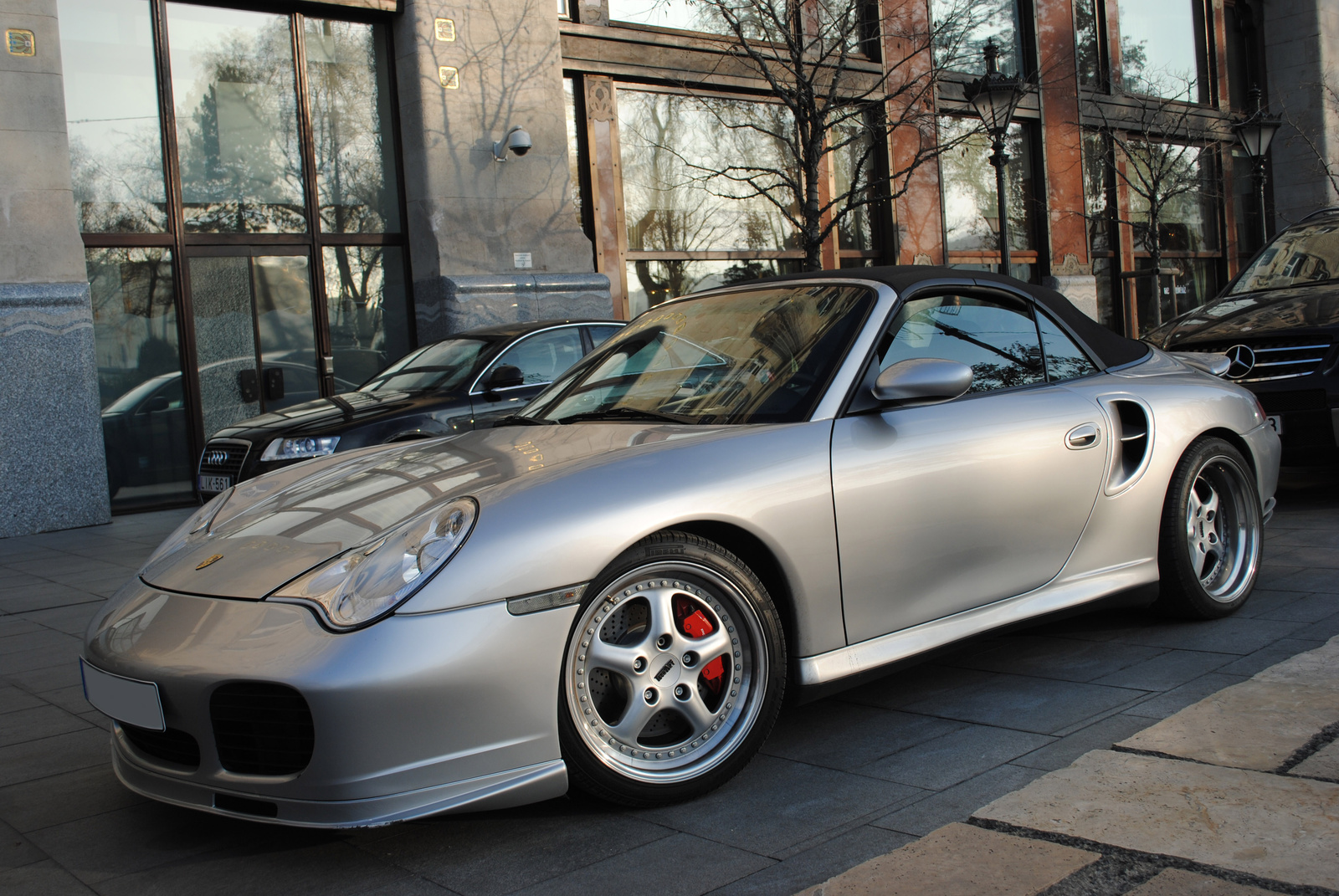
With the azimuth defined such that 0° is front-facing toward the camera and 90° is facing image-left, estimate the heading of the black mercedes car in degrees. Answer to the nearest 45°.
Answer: approximately 45°

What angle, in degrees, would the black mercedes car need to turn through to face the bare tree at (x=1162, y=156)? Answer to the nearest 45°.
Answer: approximately 135° to its right

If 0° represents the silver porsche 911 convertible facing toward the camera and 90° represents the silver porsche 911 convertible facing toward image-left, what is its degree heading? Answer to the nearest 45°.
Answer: approximately 45°

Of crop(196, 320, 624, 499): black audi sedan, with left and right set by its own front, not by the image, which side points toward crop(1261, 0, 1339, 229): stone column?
back

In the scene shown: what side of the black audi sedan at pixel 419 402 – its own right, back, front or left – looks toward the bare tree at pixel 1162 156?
back

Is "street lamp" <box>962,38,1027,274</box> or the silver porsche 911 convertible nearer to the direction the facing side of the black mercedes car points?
the silver porsche 911 convertible
